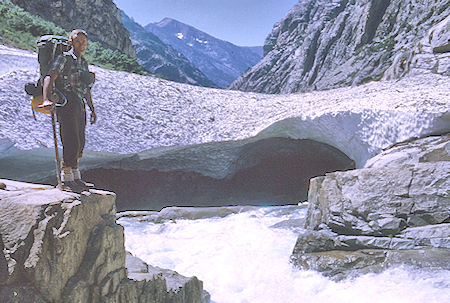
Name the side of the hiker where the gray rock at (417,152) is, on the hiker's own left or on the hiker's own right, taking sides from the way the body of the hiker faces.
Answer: on the hiker's own left

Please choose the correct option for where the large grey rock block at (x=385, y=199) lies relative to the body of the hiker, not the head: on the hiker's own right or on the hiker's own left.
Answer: on the hiker's own left

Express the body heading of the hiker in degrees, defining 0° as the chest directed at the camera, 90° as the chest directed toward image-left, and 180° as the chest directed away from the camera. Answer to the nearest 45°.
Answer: approximately 315°
